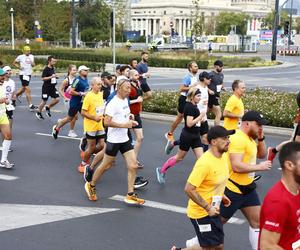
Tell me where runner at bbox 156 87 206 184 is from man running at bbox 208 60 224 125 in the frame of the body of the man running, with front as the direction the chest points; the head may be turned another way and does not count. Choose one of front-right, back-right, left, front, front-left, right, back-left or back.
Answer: front-right
